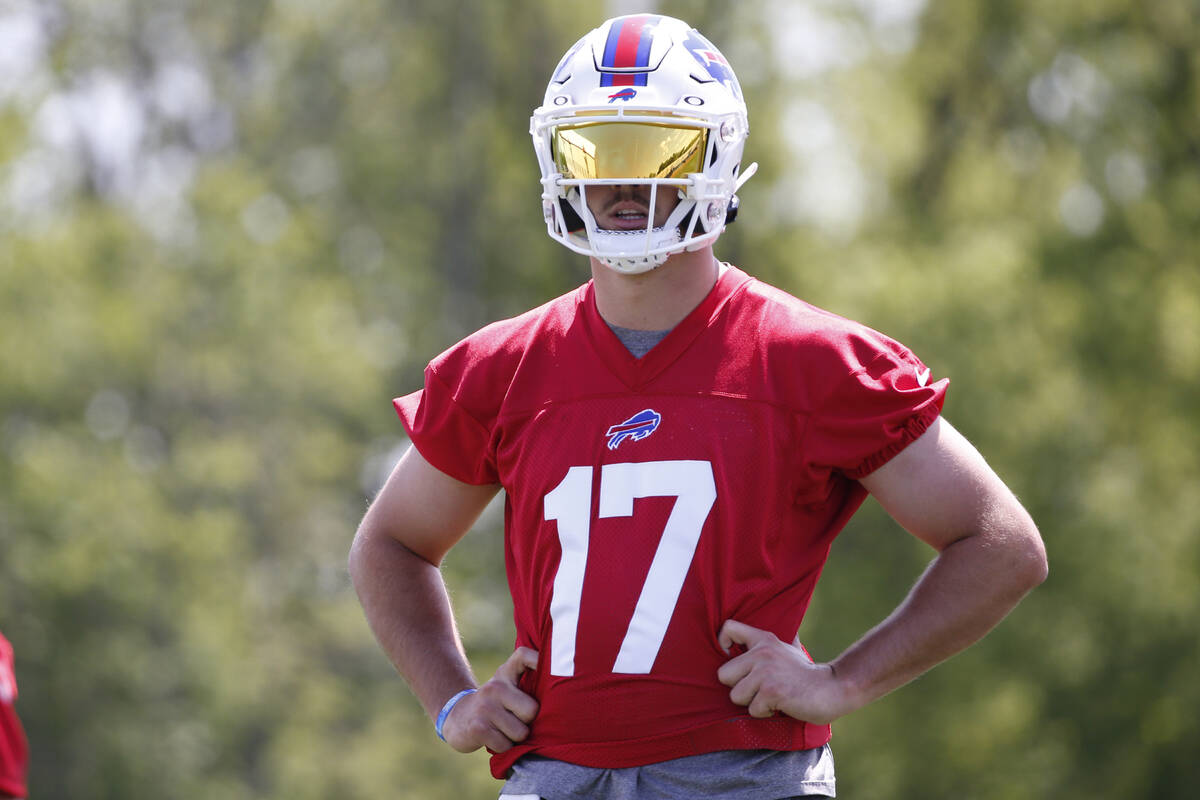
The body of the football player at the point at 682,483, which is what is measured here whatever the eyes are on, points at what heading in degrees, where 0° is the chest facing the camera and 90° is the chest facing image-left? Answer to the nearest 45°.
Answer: approximately 0°
